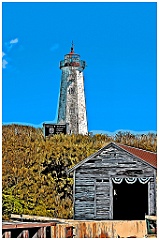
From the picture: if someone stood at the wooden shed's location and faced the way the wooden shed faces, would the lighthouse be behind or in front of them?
behind

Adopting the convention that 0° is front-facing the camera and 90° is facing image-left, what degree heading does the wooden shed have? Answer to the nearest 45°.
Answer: approximately 0°
